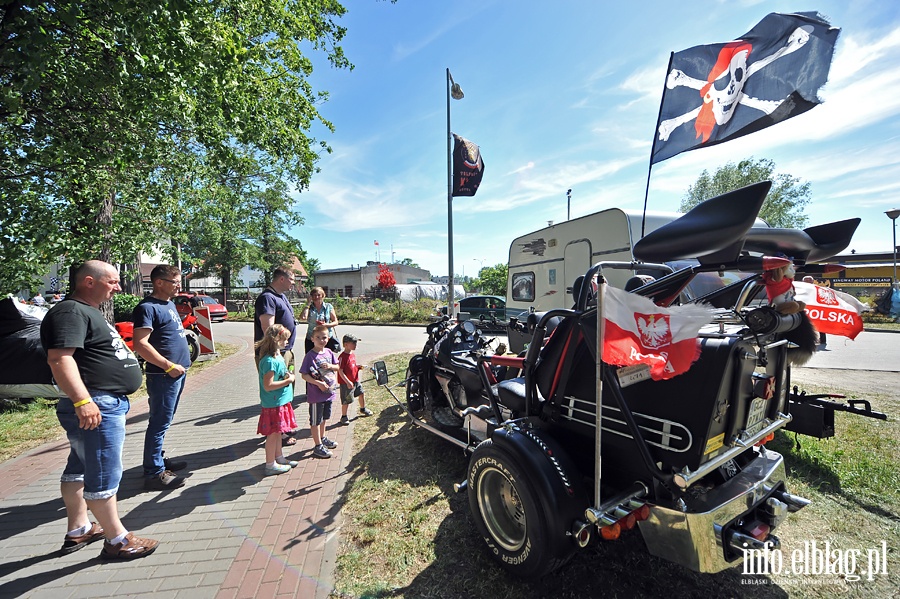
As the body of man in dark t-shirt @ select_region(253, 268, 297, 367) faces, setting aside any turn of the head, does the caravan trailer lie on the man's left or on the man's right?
on the man's left

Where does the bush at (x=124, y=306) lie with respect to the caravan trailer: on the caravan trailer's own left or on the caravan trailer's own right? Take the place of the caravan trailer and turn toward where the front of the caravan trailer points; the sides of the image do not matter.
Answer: on the caravan trailer's own right

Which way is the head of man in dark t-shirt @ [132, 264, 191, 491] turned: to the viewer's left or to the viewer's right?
to the viewer's right

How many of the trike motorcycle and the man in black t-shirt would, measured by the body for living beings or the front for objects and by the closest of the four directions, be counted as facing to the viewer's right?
1

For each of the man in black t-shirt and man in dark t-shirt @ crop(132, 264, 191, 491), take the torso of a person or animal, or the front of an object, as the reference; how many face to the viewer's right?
2

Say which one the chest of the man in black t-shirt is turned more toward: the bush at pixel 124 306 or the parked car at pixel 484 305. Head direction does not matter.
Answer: the parked car

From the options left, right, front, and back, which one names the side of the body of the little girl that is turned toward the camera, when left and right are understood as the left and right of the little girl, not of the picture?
right

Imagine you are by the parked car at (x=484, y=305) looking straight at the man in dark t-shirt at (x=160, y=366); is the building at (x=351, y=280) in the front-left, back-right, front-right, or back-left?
back-right

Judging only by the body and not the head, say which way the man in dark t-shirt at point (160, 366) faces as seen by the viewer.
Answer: to the viewer's right

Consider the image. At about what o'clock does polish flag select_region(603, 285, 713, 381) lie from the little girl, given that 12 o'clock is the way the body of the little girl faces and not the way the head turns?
The polish flag is roughly at 2 o'clock from the little girl.

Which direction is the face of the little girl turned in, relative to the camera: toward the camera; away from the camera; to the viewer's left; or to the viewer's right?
to the viewer's right

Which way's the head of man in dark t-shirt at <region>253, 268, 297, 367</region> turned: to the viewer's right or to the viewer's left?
to the viewer's right

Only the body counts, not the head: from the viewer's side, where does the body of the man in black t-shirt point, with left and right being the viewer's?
facing to the right of the viewer
